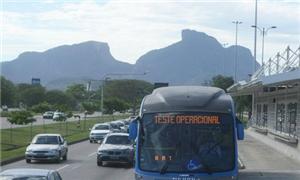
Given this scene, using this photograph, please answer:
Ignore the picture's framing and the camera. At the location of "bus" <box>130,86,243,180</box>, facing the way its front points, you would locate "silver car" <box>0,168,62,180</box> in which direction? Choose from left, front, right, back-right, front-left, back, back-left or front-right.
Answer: front-right

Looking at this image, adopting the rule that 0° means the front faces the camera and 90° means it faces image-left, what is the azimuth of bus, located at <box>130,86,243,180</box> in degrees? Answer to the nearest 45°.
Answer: approximately 0°

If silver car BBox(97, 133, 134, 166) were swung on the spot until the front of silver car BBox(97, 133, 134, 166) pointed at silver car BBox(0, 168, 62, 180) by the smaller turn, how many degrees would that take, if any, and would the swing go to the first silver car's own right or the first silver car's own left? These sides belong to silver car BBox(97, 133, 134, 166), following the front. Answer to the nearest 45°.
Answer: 0° — it already faces it

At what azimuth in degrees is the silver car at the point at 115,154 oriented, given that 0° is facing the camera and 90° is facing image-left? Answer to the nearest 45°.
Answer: approximately 0°

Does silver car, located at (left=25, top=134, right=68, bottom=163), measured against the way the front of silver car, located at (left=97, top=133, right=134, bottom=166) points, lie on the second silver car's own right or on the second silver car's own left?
on the second silver car's own right

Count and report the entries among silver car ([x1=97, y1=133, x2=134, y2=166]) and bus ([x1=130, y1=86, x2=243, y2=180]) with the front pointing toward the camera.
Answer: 2
